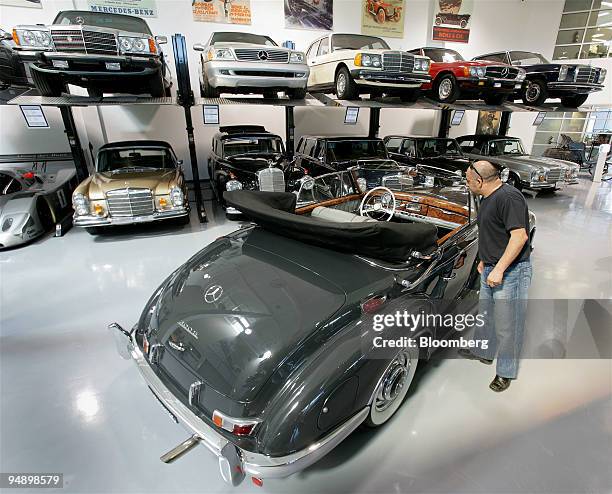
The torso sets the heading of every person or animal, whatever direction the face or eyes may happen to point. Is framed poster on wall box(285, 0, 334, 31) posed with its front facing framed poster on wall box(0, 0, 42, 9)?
no

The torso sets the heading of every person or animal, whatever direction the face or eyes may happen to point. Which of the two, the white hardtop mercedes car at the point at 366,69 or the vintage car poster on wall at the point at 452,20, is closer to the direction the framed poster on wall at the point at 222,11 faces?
the white hardtop mercedes car

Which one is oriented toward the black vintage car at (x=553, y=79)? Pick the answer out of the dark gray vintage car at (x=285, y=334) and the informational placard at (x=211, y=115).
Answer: the dark gray vintage car at (x=285, y=334)

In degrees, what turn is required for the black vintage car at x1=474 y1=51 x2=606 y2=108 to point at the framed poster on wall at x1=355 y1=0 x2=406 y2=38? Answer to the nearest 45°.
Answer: approximately 135° to its right

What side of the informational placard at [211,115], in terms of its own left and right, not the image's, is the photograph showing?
front

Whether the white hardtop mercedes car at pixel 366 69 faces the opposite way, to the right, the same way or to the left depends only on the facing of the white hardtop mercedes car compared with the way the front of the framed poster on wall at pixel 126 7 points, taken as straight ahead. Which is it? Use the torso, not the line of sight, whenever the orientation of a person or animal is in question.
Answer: the same way

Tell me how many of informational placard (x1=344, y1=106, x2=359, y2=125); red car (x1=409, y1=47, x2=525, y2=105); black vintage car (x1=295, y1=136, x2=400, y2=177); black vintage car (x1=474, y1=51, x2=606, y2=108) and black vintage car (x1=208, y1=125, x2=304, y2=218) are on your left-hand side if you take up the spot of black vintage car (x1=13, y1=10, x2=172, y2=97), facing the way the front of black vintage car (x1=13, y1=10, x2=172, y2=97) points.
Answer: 5

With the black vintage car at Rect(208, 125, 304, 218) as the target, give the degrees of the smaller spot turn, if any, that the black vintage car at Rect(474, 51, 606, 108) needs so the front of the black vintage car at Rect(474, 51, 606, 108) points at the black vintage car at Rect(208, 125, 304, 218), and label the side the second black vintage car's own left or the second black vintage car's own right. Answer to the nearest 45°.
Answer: approximately 90° to the second black vintage car's own right

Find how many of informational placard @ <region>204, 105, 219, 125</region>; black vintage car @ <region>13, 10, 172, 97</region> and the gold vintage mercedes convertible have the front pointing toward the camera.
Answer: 3

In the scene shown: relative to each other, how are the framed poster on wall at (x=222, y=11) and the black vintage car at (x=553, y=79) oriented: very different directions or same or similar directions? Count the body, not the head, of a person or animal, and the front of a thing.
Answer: same or similar directions

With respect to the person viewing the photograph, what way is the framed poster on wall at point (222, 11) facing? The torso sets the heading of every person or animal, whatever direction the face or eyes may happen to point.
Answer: facing the viewer

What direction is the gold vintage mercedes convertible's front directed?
toward the camera

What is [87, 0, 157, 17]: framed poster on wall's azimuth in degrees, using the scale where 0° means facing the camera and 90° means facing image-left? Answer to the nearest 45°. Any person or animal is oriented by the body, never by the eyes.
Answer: approximately 0°

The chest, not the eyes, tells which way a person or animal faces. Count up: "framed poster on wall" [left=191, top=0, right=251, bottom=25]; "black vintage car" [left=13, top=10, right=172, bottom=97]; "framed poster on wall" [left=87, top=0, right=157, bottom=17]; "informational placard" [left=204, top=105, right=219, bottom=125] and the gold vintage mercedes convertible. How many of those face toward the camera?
5

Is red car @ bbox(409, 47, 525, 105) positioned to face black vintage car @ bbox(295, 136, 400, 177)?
no

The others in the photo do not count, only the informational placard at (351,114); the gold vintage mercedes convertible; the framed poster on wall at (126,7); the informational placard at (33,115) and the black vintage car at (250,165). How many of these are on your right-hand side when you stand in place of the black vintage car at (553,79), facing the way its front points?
5

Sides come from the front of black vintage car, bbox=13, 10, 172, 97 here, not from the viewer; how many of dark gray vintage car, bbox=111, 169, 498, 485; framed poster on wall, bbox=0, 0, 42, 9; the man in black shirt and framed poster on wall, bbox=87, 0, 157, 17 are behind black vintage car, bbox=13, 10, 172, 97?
2

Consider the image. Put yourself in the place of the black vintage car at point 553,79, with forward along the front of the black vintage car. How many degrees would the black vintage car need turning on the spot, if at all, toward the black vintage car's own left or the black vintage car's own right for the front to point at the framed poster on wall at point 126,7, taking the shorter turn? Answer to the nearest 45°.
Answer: approximately 90° to the black vintage car's own right
